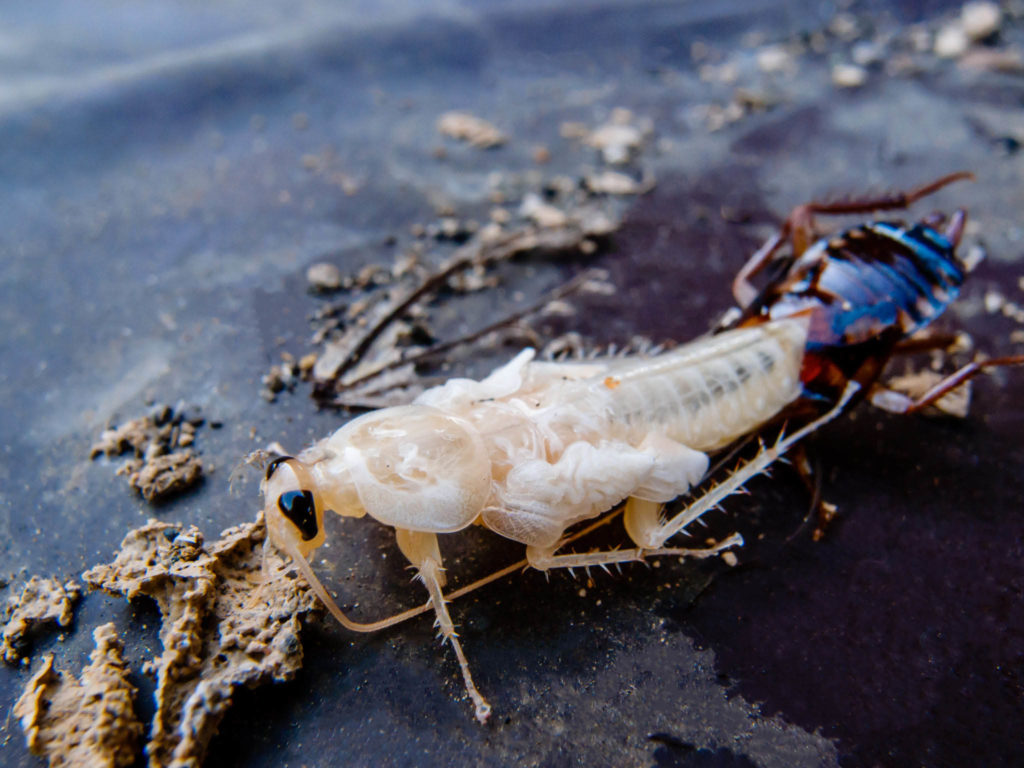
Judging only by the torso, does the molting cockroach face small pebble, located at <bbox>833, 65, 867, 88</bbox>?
no

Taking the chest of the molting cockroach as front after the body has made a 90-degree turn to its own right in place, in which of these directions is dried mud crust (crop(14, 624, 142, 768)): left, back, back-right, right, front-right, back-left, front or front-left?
left

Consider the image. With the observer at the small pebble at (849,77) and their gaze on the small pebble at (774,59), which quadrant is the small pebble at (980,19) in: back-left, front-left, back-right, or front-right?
back-right

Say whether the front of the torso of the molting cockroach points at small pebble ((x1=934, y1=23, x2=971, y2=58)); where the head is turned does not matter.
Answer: no

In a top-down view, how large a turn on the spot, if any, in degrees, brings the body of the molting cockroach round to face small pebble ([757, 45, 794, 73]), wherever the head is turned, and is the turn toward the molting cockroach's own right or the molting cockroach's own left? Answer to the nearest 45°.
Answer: approximately 135° to the molting cockroach's own right

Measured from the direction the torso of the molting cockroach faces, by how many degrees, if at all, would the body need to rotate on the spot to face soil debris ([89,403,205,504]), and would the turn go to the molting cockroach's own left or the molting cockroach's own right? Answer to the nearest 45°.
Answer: approximately 45° to the molting cockroach's own right

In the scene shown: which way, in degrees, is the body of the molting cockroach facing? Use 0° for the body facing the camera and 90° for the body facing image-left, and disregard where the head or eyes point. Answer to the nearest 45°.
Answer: approximately 45°

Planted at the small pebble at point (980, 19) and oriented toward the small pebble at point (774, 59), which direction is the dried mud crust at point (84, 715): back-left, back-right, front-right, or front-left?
front-left

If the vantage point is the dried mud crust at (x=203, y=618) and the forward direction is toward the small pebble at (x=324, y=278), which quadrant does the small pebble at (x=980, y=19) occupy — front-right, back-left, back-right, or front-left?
front-right

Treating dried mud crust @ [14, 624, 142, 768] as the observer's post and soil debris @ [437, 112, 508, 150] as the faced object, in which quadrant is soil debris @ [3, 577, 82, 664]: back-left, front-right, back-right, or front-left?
front-left

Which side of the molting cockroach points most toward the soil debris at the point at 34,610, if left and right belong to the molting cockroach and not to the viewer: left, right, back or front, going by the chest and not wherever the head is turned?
front

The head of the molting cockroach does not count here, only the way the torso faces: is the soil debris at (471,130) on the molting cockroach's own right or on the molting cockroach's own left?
on the molting cockroach's own right

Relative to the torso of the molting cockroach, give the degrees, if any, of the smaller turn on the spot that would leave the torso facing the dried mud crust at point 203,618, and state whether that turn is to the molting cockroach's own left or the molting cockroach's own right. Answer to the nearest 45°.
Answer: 0° — it already faces it

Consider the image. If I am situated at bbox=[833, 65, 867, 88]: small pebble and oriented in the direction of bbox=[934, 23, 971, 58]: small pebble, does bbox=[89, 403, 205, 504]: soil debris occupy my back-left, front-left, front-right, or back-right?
back-right

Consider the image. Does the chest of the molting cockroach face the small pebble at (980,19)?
no
